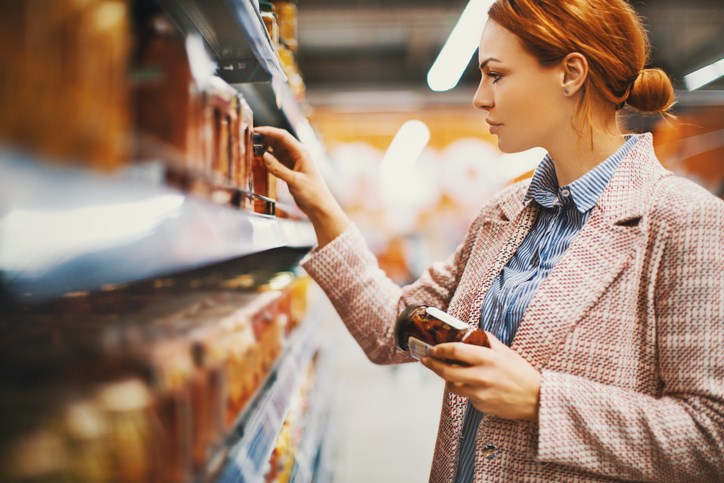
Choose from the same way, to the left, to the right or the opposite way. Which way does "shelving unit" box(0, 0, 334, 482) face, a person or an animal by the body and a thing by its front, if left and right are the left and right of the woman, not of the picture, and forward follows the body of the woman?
the opposite way

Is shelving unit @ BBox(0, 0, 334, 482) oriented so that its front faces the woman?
yes

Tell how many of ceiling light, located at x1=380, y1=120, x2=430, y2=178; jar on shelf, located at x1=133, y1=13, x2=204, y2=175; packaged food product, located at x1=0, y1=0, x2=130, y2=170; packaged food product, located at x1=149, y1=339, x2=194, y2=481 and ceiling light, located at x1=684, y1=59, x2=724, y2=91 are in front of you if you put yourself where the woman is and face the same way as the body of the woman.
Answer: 3

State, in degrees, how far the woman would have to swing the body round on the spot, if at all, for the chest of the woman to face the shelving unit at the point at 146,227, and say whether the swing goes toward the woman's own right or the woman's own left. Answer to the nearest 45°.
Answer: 0° — they already face it

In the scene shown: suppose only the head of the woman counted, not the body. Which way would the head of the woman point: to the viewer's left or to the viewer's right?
to the viewer's left

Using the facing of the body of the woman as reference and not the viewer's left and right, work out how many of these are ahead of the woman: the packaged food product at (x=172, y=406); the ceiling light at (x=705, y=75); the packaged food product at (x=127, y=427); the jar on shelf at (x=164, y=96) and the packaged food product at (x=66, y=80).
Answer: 4

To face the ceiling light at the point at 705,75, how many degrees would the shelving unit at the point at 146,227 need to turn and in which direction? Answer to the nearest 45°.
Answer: approximately 45° to its left

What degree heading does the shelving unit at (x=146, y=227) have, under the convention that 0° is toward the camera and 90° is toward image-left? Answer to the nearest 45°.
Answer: approximately 270°

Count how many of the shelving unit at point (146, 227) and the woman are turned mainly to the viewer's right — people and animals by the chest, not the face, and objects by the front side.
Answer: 1
